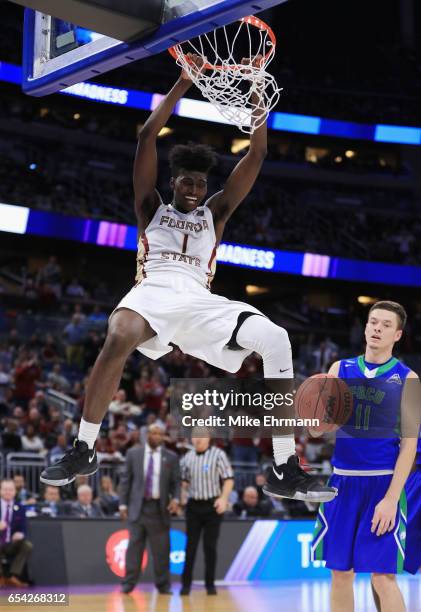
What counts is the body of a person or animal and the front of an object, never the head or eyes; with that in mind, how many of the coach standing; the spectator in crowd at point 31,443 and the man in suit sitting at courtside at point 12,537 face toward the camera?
3

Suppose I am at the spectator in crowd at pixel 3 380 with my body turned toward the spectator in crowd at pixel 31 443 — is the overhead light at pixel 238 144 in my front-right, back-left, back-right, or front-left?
back-left

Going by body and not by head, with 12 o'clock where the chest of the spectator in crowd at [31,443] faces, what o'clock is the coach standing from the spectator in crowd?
The coach standing is roughly at 11 o'clock from the spectator in crowd.

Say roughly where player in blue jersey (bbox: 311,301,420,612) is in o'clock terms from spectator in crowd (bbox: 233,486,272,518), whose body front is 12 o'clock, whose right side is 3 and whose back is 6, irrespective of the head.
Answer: The player in blue jersey is roughly at 12 o'clock from the spectator in crowd.

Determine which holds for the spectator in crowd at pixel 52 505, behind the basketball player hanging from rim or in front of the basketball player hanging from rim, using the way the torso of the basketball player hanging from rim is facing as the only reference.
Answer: behind

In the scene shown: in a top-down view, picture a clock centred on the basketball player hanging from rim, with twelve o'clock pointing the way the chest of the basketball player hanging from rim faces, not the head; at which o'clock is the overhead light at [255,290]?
The overhead light is roughly at 6 o'clock from the basketball player hanging from rim.

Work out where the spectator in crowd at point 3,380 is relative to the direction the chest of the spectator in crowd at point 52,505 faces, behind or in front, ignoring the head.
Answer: behind

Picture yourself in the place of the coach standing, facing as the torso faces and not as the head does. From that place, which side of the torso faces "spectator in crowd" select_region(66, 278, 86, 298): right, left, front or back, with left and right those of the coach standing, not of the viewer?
back

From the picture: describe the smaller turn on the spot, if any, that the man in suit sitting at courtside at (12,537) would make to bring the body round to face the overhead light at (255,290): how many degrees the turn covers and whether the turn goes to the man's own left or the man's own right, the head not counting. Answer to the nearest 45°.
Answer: approximately 180°
